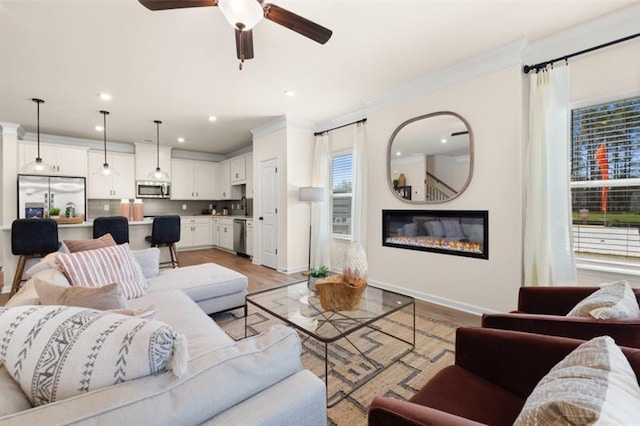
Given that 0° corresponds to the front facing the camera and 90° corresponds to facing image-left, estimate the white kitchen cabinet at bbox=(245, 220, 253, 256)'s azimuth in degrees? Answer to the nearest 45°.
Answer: approximately 90°

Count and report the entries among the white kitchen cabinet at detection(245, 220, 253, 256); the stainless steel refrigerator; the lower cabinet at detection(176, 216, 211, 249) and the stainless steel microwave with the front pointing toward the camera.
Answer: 3

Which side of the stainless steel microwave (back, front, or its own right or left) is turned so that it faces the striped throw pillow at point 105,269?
front

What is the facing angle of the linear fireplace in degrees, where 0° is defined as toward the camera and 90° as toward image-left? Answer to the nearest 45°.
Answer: approximately 45°

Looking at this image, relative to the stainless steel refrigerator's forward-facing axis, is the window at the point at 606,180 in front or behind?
in front

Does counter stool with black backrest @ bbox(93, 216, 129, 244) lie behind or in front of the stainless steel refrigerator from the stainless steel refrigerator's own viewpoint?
in front

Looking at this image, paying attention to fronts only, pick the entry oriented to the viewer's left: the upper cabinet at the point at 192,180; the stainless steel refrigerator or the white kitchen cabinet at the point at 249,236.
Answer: the white kitchen cabinet

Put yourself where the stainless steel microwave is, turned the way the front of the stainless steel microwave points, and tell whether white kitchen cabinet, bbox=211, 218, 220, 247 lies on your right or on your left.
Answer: on your left

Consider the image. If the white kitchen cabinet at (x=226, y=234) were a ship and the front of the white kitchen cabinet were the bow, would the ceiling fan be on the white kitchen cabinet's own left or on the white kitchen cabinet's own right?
on the white kitchen cabinet's own left

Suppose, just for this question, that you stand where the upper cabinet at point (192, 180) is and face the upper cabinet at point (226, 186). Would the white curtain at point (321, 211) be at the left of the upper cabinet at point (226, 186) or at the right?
right
